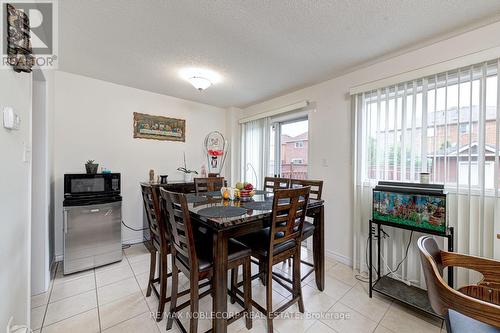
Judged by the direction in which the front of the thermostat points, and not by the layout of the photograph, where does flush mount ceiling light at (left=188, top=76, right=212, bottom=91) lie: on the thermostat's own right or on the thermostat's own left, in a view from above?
on the thermostat's own left

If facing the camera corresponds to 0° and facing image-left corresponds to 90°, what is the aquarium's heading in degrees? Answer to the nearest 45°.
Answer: approximately 45°

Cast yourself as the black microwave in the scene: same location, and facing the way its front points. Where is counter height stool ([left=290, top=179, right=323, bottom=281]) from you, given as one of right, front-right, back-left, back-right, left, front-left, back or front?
front-left

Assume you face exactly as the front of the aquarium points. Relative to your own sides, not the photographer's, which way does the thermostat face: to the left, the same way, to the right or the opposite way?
the opposite way

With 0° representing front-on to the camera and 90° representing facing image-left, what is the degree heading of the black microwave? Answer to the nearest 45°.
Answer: approximately 0°

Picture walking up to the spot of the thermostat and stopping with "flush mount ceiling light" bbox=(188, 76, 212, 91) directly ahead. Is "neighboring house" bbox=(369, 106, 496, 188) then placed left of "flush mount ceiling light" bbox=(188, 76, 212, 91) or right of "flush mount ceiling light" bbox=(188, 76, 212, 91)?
right

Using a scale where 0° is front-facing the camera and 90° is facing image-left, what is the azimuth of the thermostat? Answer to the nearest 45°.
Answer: approximately 315°

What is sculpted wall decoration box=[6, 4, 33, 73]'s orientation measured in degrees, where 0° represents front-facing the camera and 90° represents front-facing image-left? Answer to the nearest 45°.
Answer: approximately 315°

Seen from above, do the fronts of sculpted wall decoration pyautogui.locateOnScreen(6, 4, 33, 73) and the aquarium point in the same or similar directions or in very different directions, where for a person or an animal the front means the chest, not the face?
very different directions

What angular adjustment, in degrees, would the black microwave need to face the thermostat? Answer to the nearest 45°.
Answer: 0° — it already faces it
